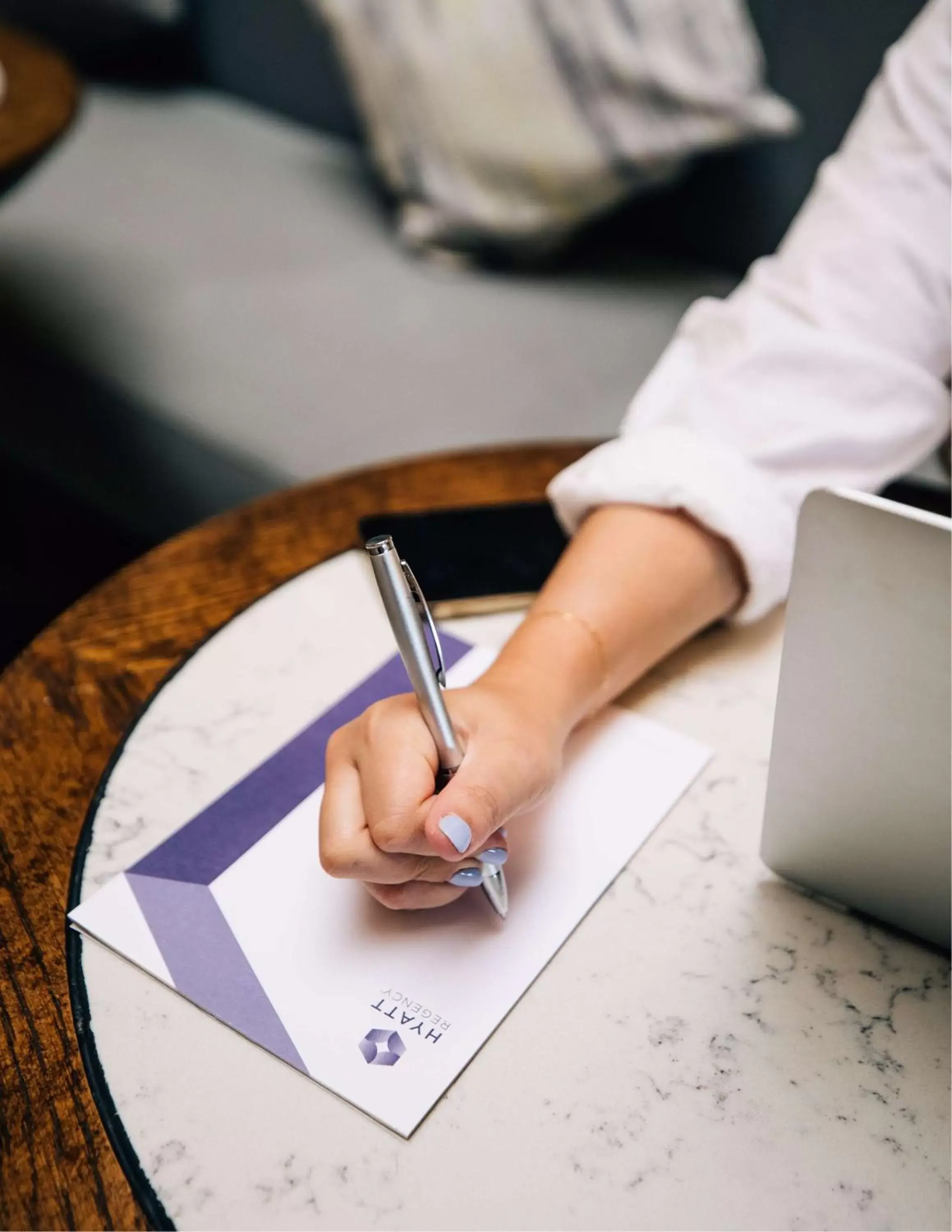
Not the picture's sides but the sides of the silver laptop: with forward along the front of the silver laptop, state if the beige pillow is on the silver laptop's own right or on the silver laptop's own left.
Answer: on the silver laptop's own left

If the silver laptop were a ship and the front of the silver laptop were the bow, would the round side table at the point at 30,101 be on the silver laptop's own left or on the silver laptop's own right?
on the silver laptop's own left

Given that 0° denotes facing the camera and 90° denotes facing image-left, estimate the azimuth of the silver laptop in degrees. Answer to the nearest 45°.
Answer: approximately 225°
